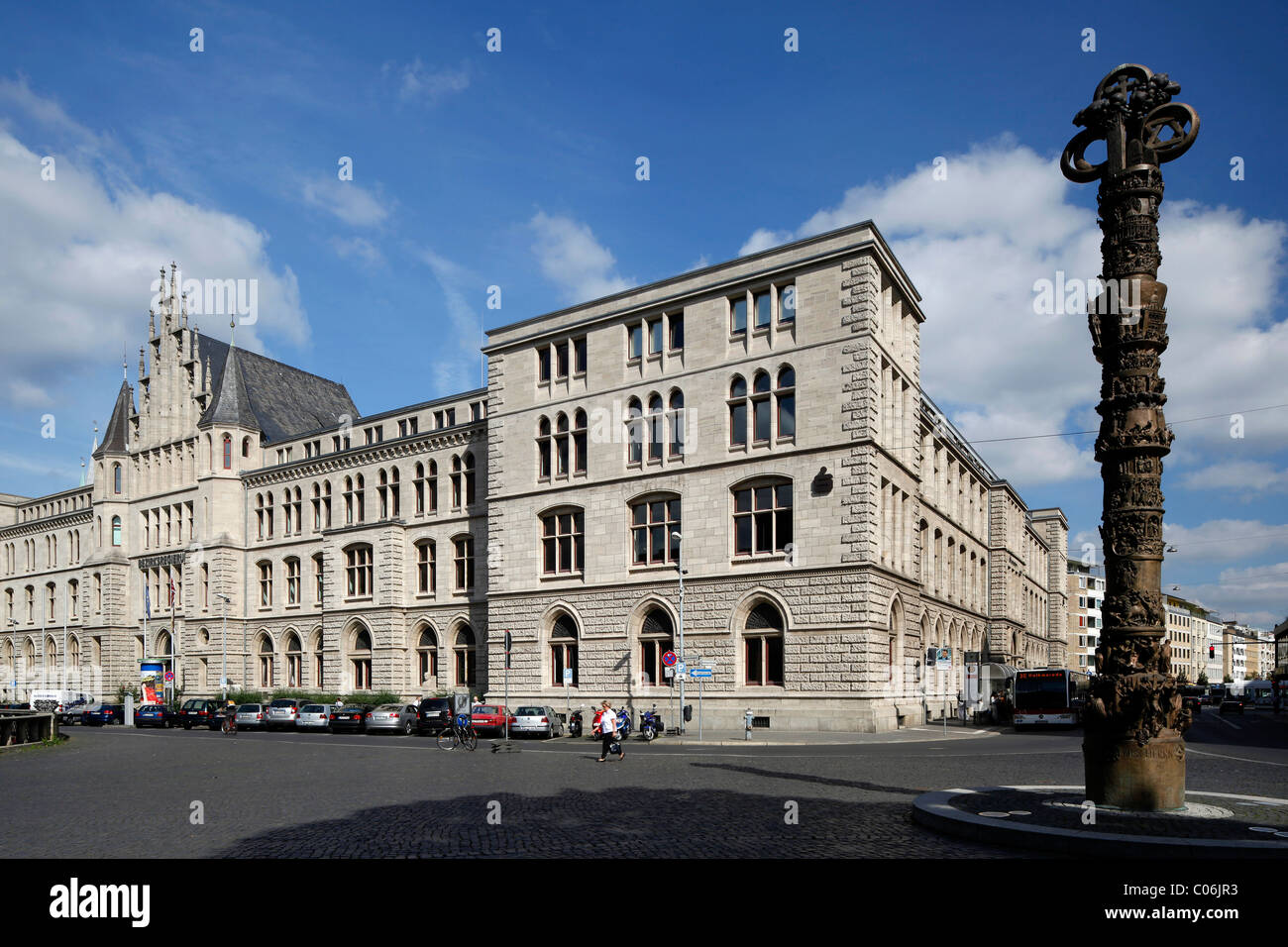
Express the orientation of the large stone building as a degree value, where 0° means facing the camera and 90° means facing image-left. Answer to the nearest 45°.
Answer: approximately 45°

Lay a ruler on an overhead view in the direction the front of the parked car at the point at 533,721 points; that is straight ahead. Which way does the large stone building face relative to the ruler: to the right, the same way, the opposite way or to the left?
the opposite way

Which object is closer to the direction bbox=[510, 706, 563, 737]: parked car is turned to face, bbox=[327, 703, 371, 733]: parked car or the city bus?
the city bus

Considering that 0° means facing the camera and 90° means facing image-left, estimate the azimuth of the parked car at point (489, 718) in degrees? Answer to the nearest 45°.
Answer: approximately 225°

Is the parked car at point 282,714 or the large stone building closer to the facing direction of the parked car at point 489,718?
the large stone building
